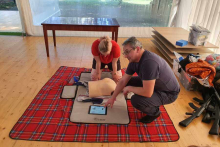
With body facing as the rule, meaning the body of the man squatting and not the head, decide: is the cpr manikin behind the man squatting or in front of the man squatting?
in front

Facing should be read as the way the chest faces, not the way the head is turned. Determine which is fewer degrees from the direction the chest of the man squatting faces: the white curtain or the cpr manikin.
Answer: the cpr manikin

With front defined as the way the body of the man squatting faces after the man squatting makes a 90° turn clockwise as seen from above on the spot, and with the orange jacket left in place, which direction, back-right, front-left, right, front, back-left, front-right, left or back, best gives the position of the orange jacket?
front-right

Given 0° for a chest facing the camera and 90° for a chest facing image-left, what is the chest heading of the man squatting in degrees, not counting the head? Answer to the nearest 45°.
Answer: approximately 90°

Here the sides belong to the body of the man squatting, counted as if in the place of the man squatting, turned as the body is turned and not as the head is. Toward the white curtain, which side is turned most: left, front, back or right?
right
